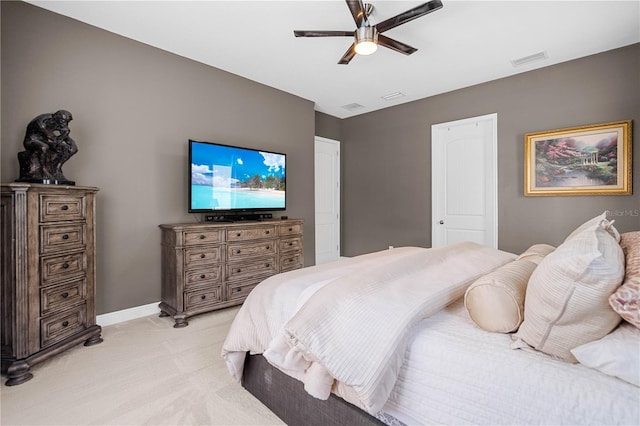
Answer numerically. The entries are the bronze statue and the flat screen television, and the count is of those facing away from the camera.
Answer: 0

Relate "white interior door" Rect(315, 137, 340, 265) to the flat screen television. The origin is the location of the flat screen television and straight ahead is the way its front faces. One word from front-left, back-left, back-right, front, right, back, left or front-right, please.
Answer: left

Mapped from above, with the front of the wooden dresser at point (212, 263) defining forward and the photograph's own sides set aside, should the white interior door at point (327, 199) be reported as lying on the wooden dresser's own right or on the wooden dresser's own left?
on the wooden dresser's own left

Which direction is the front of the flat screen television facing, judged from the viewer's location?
facing the viewer and to the right of the viewer

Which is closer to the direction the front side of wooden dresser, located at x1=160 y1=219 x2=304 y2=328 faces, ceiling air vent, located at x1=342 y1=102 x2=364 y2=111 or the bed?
the bed

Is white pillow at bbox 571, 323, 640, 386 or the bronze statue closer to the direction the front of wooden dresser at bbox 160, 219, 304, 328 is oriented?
the white pillow

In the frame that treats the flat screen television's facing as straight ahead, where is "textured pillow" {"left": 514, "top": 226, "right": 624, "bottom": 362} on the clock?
The textured pillow is roughly at 1 o'clock from the flat screen television.

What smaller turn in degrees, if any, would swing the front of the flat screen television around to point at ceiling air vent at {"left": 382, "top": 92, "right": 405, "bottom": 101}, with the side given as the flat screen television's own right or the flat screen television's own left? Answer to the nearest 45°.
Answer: approximately 45° to the flat screen television's own left

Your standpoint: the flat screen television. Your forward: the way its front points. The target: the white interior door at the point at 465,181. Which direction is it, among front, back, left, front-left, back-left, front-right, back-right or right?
front-left

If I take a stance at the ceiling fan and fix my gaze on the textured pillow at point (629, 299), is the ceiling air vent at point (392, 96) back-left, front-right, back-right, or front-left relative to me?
back-left
